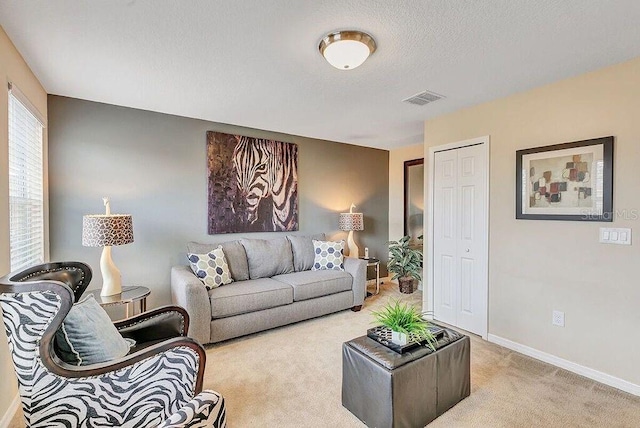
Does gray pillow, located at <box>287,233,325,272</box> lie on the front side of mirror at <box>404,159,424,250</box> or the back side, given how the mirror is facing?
on the front side

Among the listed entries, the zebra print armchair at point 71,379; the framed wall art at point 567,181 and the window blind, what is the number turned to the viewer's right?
2

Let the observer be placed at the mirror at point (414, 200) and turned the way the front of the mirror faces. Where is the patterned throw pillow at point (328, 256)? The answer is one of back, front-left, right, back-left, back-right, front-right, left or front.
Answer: front

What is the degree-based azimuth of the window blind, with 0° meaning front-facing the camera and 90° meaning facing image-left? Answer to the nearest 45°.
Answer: approximately 270°

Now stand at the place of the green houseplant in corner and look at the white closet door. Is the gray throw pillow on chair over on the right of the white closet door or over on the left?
right

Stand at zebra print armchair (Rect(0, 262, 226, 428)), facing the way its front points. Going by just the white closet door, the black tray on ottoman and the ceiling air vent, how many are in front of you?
3

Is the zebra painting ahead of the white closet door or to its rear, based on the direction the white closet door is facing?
ahead

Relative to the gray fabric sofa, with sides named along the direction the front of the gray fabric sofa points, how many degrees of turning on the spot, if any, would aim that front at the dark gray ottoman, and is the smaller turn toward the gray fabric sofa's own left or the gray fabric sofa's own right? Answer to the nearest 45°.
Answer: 0° — it already faces it

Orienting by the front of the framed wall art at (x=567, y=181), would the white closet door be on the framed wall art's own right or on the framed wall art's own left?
on the framed wall art's own right

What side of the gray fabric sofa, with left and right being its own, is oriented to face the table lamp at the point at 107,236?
right

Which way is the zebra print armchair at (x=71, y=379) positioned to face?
to the viewer's right
